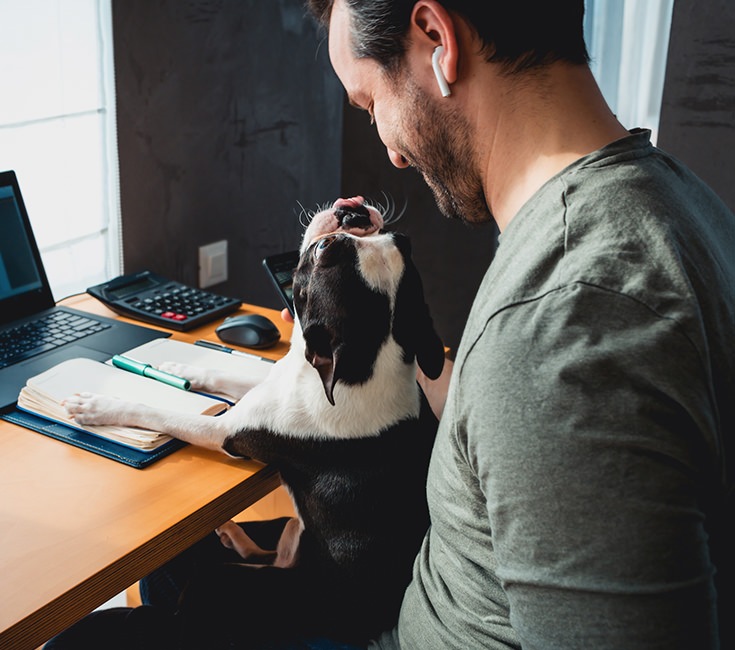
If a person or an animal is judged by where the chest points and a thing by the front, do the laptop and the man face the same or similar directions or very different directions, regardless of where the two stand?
very different directions

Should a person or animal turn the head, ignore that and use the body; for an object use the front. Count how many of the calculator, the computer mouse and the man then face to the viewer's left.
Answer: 2

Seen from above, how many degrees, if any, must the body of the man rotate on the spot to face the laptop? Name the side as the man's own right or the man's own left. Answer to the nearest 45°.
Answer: approximately 45° to the man's own right

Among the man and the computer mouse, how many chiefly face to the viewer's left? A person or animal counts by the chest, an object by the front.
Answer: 2

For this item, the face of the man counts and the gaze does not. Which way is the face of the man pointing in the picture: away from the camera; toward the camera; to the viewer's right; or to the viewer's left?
to the viewer's left

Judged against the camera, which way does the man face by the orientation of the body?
to the viewer's left

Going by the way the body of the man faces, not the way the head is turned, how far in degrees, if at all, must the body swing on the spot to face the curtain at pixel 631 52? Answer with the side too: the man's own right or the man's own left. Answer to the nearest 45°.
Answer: approximately 90° to the man's own right

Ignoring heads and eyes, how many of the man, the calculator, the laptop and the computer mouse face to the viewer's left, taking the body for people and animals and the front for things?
2

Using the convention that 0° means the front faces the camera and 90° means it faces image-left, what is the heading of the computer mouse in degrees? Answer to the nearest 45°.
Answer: approximately 90°
